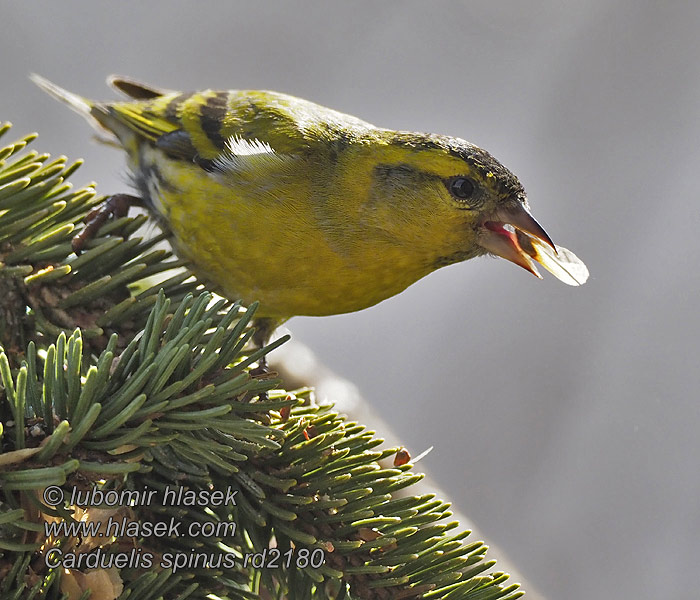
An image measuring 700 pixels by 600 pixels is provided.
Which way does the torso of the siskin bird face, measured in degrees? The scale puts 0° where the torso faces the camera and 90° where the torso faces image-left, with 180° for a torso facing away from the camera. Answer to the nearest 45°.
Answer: approximately 270°
